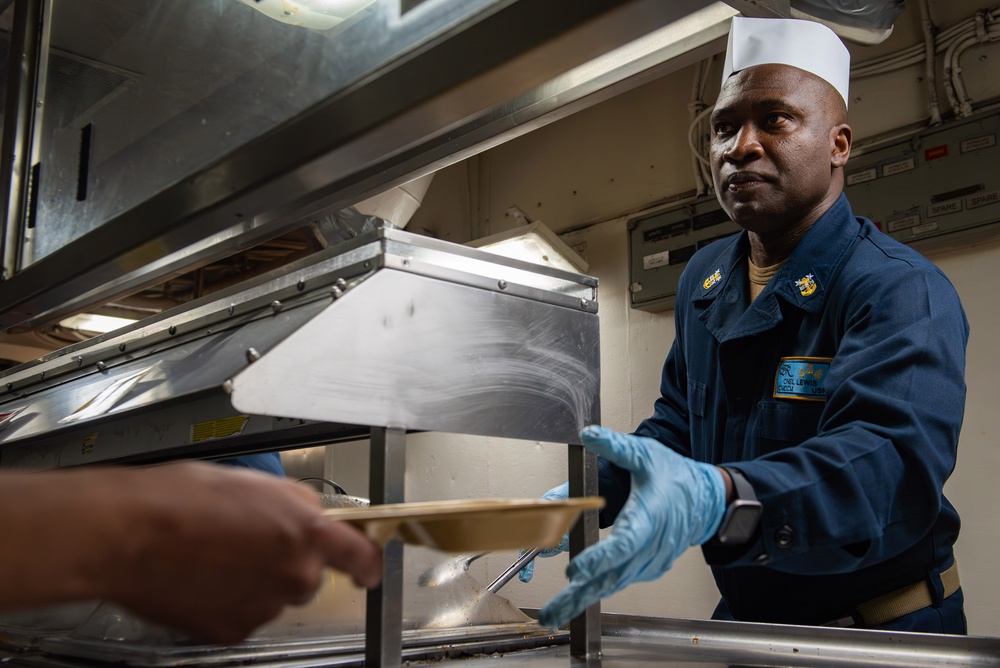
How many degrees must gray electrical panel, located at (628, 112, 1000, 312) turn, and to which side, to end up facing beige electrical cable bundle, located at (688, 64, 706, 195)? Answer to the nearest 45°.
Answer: approximately 90° to its right

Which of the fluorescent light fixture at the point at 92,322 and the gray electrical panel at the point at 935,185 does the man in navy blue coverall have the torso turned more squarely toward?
the fluorescent light fixture

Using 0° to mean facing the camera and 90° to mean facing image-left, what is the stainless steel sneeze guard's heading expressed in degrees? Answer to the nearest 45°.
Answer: approximately 45°

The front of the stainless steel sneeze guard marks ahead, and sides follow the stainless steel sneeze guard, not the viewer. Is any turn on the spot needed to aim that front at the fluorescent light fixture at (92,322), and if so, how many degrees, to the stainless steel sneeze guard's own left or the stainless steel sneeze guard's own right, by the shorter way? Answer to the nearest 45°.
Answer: approximately 135° to the stainless steel sneeze guard's own right

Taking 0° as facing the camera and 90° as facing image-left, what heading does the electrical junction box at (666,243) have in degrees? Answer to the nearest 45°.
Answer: approximately 45°
